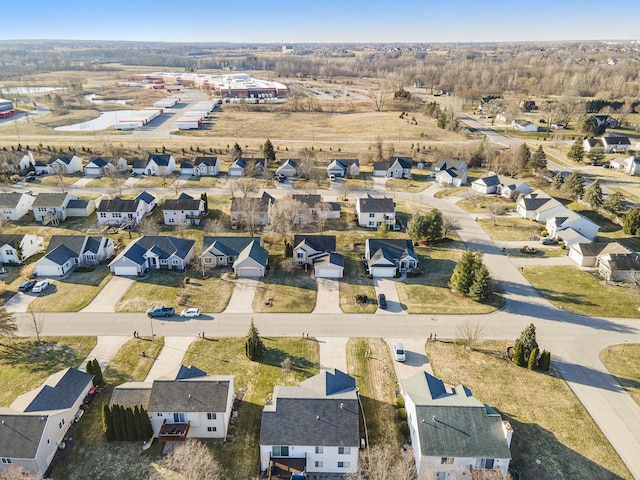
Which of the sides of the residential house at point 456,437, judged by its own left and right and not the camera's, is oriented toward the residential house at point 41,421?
left

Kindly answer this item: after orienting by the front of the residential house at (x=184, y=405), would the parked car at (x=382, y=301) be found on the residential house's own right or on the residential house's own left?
on the residential house's own right

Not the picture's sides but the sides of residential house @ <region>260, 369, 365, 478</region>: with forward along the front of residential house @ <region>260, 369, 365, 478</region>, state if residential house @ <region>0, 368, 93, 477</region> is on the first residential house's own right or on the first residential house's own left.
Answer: on the first residential house's own left

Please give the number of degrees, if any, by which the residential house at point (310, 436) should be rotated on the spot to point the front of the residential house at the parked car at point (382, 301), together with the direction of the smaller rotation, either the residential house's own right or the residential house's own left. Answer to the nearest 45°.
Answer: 0° — it already faces it

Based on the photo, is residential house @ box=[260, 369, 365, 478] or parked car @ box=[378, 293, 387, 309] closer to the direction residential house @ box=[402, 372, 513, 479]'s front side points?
the parked car

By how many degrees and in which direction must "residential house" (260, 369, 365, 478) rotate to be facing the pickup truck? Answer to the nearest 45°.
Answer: approximately 45° to its left

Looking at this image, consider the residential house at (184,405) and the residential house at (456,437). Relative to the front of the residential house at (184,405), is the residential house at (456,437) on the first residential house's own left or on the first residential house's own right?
on the first residential house's own right

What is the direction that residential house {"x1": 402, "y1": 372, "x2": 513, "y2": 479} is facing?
away from the camera

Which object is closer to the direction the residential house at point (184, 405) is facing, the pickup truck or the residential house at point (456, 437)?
the pickup truck

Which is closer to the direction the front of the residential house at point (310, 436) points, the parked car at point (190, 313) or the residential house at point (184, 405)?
the parked car

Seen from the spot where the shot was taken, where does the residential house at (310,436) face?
facing away from the viewer

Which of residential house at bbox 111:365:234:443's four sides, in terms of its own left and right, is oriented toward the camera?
back

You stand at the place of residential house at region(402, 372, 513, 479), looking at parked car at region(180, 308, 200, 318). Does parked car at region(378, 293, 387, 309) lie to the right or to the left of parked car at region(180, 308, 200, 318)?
right
